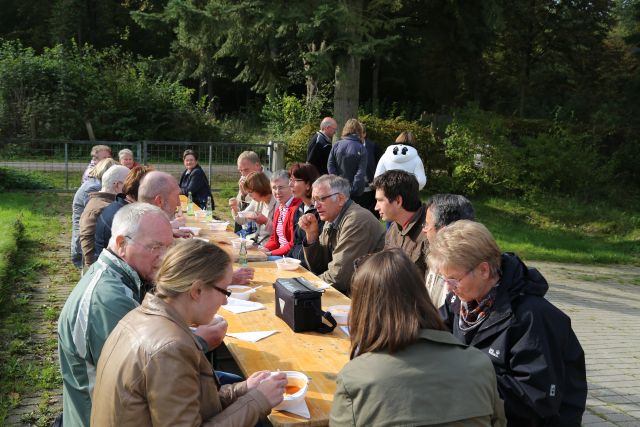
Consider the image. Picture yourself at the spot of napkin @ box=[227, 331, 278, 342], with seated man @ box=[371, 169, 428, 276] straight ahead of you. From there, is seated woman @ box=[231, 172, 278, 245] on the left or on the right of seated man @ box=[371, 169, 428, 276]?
left

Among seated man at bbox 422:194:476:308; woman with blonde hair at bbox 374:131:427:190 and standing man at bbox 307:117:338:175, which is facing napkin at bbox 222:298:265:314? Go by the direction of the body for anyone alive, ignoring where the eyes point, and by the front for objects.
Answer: the seated man

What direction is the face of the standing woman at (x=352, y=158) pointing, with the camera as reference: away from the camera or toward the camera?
away from the camera

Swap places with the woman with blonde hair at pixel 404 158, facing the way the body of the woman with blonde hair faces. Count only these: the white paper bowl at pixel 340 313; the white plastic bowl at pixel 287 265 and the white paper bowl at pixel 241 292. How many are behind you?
3

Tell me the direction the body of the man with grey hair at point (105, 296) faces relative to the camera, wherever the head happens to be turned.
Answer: to the viewer's right

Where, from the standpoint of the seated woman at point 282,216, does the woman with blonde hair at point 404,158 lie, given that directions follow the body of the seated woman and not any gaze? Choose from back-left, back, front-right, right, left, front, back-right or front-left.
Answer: back

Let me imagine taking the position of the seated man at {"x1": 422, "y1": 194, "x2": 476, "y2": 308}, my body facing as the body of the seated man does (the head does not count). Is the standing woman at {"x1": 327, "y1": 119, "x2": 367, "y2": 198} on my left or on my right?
on my right

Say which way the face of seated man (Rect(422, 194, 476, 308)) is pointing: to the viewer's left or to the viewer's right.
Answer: to the viewer's left

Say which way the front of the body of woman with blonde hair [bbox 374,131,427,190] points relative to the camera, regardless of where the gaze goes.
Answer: away from the camera

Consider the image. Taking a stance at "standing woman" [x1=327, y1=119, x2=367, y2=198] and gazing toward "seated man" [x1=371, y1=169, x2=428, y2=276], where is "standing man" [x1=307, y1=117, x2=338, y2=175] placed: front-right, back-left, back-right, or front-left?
back-right

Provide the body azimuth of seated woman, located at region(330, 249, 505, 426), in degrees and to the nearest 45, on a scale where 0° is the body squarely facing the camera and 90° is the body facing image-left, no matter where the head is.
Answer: approximately 180°

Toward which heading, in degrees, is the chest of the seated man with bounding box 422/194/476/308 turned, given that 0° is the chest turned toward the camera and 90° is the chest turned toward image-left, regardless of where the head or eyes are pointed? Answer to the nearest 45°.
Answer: approximately 90°

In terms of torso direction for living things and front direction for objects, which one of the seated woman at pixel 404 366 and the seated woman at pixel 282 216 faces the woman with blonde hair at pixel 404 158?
the seated woman at pixel 404 366

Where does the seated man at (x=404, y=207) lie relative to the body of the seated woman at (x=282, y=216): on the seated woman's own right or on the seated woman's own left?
on the seated woman's own left
